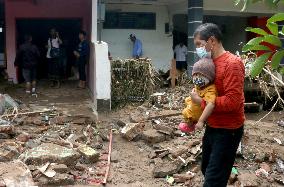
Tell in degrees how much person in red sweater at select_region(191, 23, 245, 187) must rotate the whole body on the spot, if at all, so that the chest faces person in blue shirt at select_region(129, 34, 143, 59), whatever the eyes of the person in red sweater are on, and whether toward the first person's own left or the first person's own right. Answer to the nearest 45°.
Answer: approximately 90° to the first person's own right

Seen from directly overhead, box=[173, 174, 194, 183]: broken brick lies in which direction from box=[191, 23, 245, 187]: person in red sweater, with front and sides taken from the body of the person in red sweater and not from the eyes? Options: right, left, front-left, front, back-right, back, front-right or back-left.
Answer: right

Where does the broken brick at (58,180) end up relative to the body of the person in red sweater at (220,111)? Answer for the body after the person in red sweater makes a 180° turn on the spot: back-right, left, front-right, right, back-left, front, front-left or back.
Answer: back-left

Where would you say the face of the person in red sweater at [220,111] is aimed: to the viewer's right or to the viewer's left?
to the viewer's left

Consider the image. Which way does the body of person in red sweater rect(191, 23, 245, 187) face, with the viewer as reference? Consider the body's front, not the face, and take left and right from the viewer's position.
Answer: facing to the left of the viewer
